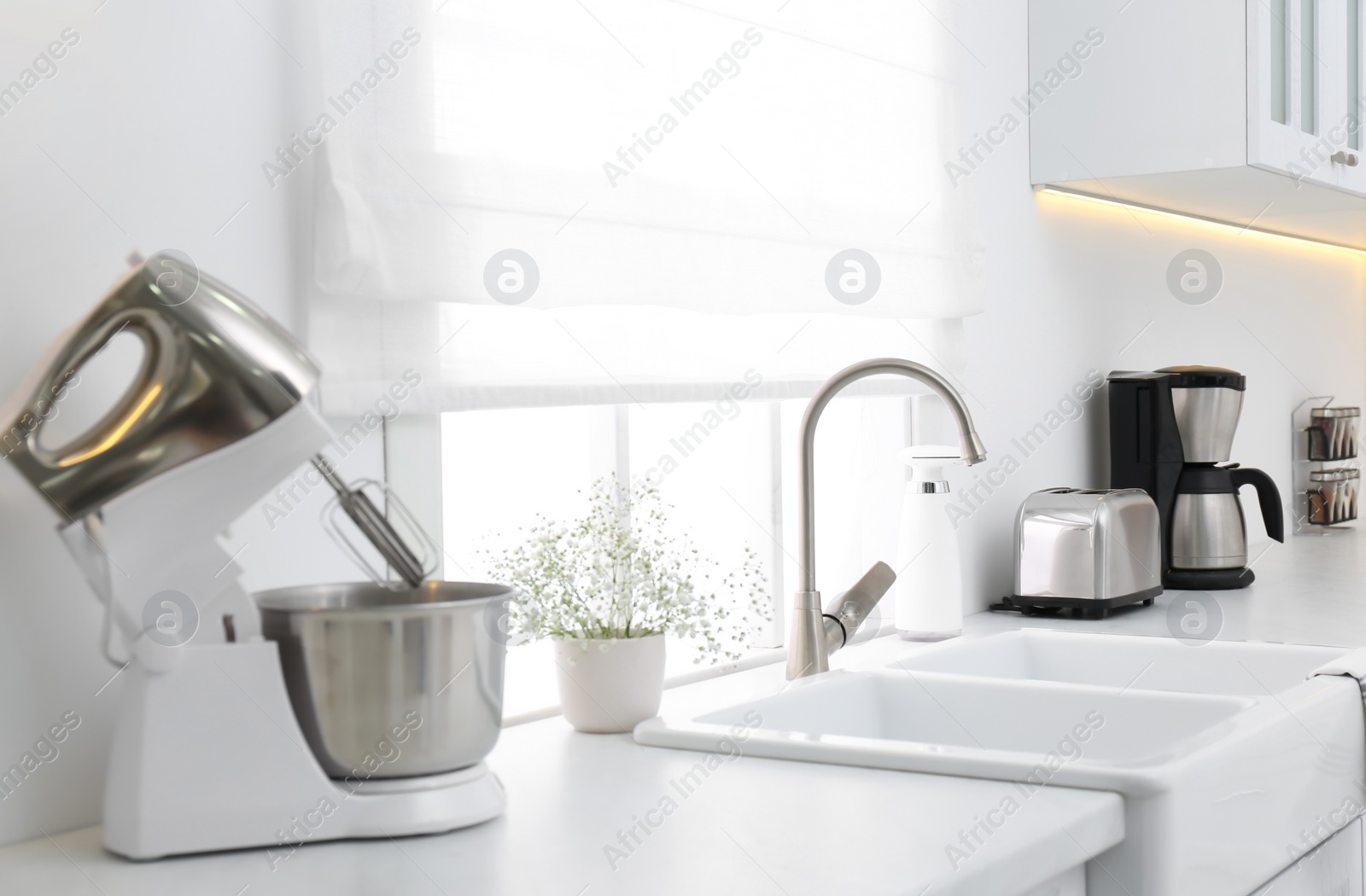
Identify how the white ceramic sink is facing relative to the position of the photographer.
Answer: facing the viewer and to the right of the viewer

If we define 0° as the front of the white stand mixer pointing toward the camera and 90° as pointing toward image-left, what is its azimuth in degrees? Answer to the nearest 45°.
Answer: approximately 270°

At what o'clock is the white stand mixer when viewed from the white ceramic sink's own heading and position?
The white stand mixer is roughly at 3 o'clock from the white ceramic sink.

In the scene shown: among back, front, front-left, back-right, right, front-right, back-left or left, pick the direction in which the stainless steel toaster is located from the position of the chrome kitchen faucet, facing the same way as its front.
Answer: front-left

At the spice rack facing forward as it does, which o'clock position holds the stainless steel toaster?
The stainless steel toaster is roughly at 2 o'clock from the spice rack.

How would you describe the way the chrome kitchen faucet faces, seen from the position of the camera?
facing to the right of the viewer

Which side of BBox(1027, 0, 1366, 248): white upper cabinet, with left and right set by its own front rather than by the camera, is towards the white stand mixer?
right
